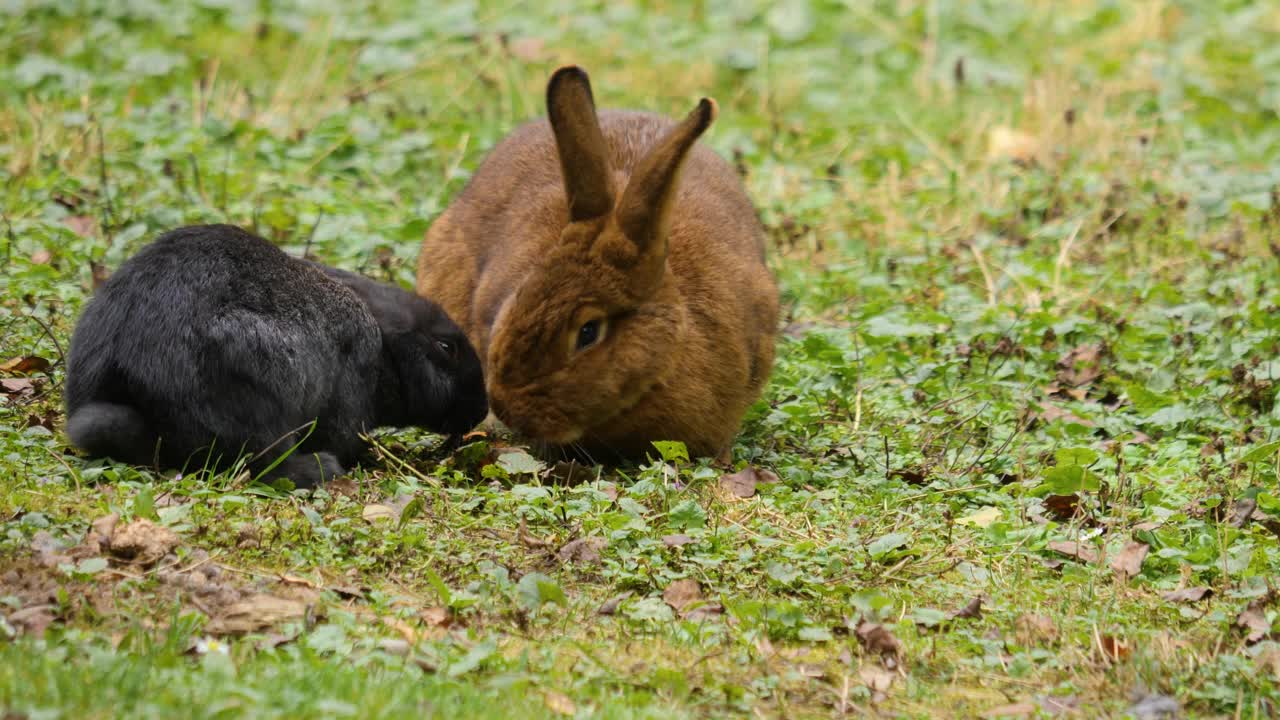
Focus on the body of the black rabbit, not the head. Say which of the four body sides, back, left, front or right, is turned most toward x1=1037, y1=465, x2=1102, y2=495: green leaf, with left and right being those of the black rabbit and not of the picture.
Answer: front

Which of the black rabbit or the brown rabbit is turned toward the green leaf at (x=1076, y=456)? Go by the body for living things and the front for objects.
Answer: the black rabbit

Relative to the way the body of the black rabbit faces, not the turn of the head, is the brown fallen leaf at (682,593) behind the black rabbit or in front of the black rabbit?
in front

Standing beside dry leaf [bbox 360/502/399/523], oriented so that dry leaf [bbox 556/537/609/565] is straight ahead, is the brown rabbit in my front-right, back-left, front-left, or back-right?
front-left

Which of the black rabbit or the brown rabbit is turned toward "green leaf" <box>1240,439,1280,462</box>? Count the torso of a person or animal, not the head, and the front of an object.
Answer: the black rabbit

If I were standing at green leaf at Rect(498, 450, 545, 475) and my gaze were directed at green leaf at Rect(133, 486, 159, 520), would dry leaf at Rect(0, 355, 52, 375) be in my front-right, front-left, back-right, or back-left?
front-right

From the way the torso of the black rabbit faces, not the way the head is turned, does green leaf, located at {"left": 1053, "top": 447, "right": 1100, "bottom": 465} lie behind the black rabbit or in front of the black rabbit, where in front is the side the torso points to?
in front

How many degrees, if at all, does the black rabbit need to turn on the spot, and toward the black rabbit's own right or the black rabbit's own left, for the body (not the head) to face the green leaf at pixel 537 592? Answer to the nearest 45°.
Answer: approximately 45° to the black rabbit's own right

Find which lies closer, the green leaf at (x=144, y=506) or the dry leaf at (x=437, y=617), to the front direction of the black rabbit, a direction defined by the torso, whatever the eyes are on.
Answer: the dry leaf

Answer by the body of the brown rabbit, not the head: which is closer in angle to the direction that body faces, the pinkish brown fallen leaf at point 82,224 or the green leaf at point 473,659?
the green leaf

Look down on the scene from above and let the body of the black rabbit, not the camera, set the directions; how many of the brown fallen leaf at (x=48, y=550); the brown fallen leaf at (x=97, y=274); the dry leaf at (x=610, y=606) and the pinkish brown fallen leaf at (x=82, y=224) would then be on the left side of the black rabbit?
2

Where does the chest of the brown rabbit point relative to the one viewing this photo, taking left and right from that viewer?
facing the viewer and to the left of the viewer

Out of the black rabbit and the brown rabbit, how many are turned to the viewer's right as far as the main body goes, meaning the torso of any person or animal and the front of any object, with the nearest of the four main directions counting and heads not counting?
1

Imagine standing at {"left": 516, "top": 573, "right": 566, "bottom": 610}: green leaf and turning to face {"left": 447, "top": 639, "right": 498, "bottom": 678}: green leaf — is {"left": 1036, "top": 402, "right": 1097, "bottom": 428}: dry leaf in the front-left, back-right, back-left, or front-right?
back-left

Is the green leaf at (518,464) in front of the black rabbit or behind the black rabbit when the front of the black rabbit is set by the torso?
in front

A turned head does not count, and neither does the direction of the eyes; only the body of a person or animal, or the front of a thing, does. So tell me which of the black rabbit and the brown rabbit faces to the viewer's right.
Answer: the black rabbit

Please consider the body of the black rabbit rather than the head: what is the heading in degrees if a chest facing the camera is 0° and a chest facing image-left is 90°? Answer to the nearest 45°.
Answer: approximately 270°

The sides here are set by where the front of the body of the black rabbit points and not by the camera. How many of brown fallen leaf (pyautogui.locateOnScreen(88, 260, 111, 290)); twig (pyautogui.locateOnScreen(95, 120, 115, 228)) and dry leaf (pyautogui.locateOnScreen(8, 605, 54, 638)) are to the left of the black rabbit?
2
